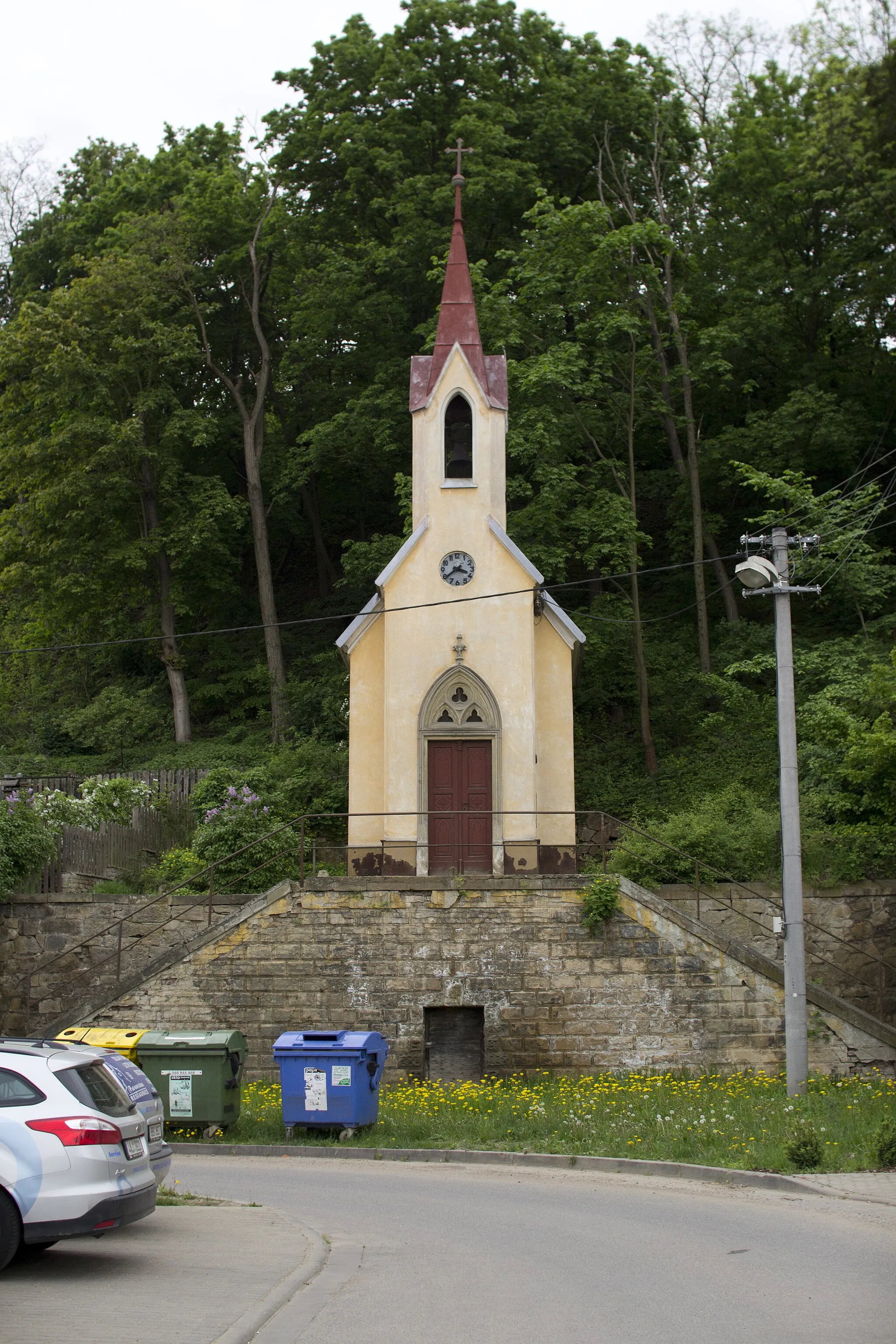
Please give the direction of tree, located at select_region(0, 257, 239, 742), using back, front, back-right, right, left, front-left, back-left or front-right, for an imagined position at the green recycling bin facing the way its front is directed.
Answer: back

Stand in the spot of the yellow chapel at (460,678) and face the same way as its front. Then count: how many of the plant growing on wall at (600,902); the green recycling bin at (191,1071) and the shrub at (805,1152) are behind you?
0

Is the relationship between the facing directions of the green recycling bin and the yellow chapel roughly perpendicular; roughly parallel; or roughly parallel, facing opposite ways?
roughly parallel

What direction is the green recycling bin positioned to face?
toward the camera

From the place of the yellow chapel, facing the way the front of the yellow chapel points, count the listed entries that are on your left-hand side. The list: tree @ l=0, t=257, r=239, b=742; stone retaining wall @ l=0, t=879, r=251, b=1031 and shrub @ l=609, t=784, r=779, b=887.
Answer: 1

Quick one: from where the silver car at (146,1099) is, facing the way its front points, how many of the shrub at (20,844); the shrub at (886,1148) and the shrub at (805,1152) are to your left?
0

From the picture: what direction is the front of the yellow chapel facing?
toward the camera

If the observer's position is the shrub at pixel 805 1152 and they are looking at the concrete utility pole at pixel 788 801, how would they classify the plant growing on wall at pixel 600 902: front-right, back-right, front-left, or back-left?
front-left

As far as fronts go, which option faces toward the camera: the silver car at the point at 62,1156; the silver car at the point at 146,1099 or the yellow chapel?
the yellow chapel

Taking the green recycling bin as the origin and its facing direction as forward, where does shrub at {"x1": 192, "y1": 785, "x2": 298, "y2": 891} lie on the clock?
The shrub is roughly at 6 o'clock from the green recycling bin.

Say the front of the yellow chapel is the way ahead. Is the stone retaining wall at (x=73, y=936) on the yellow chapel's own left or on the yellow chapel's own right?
on the yellow chapel's own right

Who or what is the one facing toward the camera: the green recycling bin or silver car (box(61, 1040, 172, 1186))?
the green recycling bin

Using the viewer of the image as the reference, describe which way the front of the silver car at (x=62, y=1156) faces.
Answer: facing away from the viewer and to the left of the viewer

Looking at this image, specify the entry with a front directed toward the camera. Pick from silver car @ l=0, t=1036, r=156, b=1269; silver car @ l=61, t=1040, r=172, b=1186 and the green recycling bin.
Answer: the green recycling bin

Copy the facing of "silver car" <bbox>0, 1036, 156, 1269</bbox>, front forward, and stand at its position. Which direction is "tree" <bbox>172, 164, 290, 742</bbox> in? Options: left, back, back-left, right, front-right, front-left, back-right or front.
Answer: front-right

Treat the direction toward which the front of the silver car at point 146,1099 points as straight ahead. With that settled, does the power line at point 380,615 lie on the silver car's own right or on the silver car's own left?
on the silver car's own right

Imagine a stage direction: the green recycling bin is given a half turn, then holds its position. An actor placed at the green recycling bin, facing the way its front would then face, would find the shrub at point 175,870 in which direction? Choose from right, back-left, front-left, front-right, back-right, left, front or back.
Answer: front

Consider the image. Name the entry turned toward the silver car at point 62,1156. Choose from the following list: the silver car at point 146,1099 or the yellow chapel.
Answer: the yellow chapel
